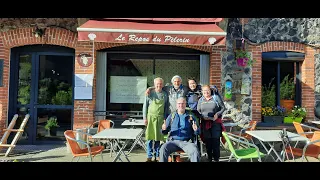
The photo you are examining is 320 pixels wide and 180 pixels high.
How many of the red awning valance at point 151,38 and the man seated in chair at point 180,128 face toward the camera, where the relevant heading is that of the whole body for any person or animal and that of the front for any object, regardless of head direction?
2

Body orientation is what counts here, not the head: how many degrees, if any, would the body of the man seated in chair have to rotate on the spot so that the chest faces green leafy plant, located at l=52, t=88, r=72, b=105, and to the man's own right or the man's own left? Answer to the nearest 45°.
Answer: approximately 135° to the man's own right

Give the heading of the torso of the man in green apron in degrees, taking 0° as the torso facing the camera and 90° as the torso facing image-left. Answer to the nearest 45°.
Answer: approximately 0°

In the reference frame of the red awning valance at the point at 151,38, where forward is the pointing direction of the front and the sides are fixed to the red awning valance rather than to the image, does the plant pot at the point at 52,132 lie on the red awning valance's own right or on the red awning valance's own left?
on the red awning valance's own right

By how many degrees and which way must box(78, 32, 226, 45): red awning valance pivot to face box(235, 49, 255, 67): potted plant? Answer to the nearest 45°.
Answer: approximately 135° to its left

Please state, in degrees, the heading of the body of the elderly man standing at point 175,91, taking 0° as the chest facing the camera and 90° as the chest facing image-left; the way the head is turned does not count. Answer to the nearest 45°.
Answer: approximately 0°

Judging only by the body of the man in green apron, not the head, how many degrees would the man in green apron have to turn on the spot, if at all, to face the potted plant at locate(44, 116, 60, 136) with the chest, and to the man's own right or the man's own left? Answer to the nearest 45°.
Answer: approximately 135° to the man's own right
